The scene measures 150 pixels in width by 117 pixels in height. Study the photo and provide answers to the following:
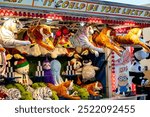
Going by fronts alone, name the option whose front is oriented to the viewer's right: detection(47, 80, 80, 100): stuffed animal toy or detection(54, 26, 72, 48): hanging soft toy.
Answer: the stuffed animal toy

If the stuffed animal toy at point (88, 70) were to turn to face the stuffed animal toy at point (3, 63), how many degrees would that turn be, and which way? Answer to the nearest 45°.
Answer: approximately 45° to its right

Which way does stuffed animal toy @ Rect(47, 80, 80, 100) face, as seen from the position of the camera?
facing to the right of the viewer

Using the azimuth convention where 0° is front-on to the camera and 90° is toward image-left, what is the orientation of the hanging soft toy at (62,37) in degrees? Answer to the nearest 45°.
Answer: approximately 0°
